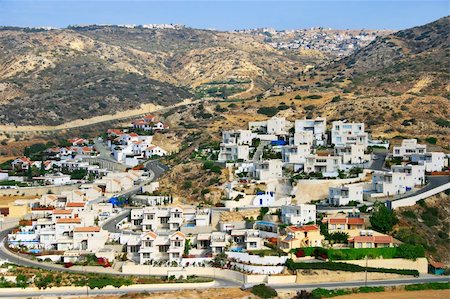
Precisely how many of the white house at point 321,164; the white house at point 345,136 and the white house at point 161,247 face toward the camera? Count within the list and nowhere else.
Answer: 3

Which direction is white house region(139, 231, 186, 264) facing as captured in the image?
toward the camera

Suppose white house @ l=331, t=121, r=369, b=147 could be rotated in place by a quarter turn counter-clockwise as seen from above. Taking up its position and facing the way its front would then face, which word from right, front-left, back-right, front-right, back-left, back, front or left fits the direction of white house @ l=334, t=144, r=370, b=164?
right

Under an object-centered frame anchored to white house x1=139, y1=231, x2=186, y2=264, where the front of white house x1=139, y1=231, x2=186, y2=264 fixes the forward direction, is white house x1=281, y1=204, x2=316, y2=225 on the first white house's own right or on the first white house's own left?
on the first white house's own left

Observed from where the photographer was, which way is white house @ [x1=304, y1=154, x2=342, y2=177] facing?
facing the viewer

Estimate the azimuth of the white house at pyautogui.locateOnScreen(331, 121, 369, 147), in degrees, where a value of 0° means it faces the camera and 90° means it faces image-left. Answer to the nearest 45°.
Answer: approximately 0°

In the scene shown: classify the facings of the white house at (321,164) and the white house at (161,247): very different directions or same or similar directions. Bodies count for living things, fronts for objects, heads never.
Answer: same or similar directions

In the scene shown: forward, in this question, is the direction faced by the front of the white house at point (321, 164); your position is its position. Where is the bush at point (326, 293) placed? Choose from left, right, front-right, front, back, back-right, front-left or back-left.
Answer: front

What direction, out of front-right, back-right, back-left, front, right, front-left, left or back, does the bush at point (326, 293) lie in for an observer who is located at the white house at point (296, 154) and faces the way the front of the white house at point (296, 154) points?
front-left

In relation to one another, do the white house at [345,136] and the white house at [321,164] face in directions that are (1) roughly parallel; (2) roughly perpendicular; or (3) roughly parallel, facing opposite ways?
roughly parallel

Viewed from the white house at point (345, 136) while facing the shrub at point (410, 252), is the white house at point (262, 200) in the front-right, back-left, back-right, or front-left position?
front-right

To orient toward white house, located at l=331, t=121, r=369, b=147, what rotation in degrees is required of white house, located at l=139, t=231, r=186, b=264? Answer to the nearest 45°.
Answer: approximately 135° to its left

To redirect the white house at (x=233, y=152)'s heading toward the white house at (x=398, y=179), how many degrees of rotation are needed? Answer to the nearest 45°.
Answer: approximately 90° to its left

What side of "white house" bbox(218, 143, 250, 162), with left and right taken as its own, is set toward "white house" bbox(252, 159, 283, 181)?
left

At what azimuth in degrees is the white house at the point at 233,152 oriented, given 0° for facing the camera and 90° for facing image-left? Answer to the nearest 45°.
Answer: approximately 45°
